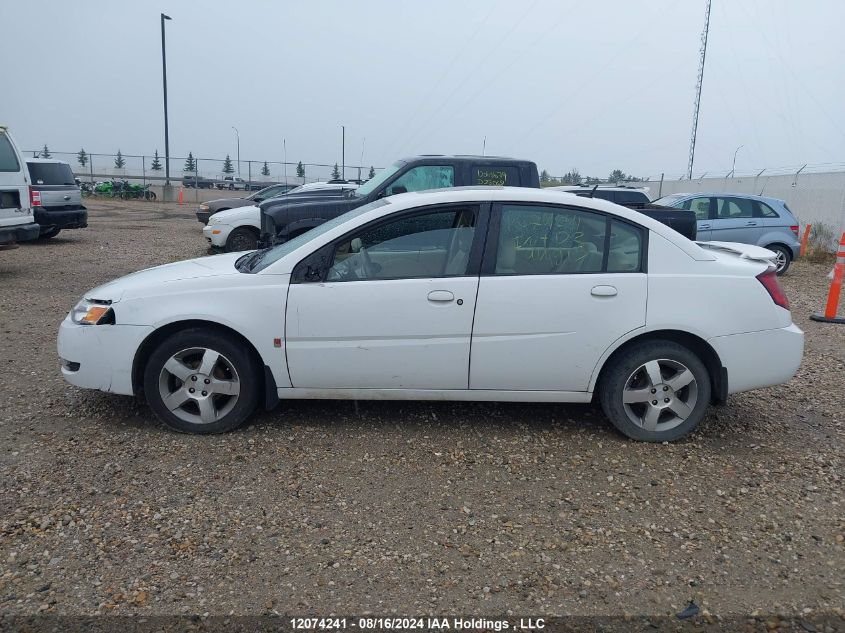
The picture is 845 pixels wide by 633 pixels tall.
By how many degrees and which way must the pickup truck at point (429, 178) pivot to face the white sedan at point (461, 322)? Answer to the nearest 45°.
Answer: approximately 90° to its left

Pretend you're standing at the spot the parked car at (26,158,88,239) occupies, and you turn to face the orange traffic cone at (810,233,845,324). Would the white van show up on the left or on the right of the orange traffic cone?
right

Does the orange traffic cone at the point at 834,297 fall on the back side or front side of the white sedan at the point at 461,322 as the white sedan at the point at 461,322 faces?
on the back side

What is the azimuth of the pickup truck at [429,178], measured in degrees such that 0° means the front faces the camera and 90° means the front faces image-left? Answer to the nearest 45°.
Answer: approximately 90°

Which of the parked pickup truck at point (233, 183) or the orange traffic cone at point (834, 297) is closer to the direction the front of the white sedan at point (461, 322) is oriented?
the parked pickup truck

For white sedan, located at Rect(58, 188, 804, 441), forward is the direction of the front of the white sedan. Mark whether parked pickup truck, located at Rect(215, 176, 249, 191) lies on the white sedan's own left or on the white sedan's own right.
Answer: on the white sedan's own right

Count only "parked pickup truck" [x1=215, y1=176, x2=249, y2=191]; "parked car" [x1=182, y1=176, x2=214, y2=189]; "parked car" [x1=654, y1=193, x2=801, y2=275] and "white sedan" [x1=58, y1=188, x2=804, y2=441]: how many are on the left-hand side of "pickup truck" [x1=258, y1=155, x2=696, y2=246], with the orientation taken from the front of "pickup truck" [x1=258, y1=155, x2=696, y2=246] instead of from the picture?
1

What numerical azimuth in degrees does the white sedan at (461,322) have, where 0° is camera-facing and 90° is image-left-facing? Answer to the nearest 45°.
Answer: approximately 90°

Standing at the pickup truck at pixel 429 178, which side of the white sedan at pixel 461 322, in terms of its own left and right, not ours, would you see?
right

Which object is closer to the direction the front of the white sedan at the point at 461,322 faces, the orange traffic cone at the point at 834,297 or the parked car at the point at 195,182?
the parked car

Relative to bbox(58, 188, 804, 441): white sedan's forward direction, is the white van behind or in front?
in front

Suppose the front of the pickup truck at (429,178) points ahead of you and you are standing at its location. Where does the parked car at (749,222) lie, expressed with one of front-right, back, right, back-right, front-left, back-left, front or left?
back-right

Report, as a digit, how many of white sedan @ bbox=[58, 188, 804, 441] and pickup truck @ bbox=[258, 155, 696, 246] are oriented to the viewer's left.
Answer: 2

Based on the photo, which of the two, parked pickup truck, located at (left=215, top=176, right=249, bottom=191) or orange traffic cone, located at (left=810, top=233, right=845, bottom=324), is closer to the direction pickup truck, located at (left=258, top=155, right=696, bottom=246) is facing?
the parked pickup truck

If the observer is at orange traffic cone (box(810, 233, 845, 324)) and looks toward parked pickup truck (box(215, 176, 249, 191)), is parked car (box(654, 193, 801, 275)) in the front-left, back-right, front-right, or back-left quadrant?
front-right

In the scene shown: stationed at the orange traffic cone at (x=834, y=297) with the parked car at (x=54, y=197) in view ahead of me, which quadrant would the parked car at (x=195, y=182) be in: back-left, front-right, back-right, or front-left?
front-right
